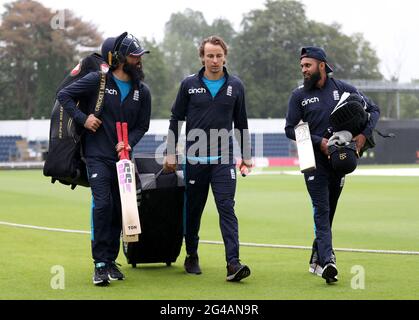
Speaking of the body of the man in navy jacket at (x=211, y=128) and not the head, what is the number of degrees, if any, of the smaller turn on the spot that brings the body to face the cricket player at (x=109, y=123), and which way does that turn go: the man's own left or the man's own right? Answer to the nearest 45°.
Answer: approximately 90° to the man's own right

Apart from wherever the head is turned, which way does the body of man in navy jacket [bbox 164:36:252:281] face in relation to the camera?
toward the camera

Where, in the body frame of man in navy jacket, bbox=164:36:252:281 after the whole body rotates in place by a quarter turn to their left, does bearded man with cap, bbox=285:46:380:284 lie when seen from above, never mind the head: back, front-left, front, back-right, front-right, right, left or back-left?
front
